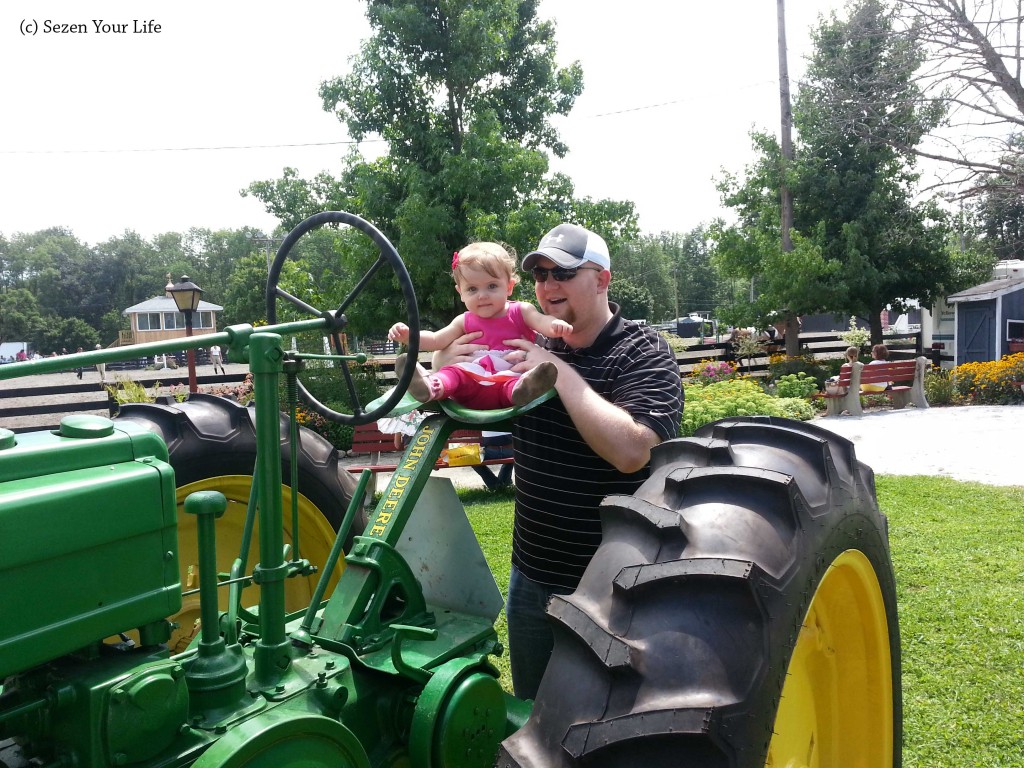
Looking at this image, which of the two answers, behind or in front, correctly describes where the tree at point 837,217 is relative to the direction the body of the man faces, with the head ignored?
behind

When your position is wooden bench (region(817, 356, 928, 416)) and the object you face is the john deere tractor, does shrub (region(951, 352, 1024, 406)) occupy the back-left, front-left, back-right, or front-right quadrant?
back-left

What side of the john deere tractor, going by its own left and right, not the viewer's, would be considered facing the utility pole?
back

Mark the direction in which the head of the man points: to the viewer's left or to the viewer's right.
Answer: to the viewer's left

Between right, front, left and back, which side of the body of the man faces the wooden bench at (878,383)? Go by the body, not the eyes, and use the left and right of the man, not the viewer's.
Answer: back

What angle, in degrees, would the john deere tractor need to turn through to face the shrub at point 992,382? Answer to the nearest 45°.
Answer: approximately 180°

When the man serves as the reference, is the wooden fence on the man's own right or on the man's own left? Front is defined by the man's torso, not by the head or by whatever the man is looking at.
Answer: on the man's own right

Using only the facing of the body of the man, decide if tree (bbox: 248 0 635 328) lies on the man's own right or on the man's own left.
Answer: on the man's own right

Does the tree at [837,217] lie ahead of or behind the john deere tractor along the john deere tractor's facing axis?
behind

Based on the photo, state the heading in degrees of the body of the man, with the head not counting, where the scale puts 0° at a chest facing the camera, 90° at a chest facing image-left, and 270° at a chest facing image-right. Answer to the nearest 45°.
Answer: approximately 45°

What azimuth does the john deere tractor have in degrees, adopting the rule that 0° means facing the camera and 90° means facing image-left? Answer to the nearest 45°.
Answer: approximately 45°

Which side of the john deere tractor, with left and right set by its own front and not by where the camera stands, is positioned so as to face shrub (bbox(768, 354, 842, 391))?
back
